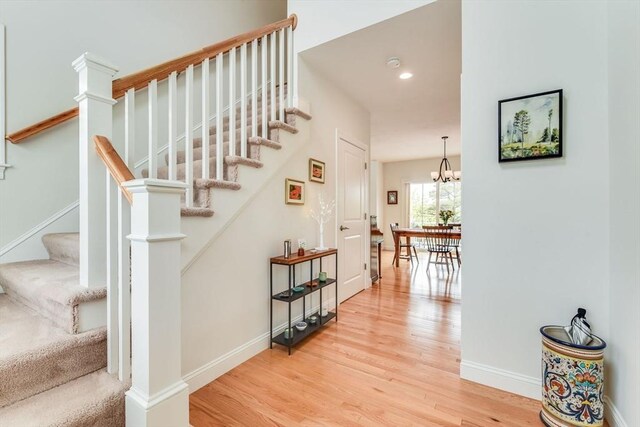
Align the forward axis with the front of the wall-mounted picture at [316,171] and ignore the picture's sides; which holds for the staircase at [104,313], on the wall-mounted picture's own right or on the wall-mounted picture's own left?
on the wall-mounted picture's own right

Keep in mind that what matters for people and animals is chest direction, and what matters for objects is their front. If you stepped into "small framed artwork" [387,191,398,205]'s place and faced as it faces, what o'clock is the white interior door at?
The white interior door is roughly at 12 o'clock from the small framed artwork.

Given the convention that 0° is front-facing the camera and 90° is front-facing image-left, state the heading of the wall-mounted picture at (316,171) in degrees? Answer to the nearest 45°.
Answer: approximately 315°

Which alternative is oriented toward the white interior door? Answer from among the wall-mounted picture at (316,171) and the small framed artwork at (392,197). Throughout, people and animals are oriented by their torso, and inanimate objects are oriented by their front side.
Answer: the small framed artwork

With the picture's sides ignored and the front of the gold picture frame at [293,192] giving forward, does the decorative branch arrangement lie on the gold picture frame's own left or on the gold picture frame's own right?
on the gold picture frame's own left

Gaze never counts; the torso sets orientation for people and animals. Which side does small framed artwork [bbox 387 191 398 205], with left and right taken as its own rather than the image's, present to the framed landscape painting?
front

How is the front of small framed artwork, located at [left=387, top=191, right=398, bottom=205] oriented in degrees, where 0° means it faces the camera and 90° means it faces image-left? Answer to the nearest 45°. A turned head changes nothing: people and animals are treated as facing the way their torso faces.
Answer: approximately 0°

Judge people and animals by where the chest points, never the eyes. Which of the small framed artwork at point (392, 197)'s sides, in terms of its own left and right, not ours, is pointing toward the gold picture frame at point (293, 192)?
front

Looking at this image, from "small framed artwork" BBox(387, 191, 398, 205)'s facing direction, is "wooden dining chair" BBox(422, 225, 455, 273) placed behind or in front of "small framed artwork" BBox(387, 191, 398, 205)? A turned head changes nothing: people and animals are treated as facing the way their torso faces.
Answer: in front

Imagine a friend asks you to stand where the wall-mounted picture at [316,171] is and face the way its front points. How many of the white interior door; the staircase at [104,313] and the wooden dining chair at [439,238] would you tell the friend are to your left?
2

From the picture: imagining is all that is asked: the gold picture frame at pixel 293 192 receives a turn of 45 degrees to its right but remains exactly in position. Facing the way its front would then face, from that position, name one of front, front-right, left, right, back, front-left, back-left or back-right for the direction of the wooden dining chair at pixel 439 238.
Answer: back-left

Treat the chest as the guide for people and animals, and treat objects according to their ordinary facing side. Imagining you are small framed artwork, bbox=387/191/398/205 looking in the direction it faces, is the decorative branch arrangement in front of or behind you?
in front

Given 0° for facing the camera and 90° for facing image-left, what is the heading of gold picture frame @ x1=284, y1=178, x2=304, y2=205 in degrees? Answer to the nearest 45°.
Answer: approximately 315°

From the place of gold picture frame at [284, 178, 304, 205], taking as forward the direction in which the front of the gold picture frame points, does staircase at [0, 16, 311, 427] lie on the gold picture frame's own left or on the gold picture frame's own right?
on the gold picture frame's own right
